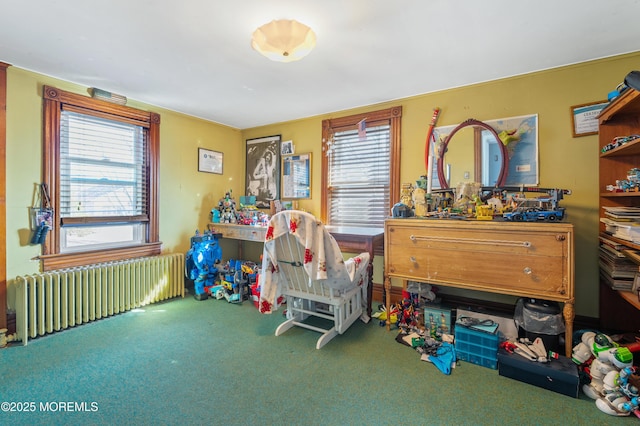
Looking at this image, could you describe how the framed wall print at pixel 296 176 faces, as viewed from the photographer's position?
facing the viewer and to the left of the viewer

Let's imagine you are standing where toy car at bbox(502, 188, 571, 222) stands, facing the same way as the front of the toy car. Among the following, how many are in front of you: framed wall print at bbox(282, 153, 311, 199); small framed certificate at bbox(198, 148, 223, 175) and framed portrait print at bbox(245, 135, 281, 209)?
3

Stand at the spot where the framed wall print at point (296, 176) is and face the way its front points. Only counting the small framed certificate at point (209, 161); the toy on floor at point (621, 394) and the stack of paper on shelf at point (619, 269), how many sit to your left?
2

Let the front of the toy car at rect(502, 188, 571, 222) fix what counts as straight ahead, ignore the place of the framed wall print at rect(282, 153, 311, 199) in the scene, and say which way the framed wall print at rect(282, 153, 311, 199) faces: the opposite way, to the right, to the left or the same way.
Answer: to the left

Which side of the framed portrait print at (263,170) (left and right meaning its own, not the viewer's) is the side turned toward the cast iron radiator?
front

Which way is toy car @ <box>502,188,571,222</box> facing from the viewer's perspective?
to the viewer's left

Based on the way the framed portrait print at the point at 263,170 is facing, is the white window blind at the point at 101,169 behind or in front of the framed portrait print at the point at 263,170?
in front

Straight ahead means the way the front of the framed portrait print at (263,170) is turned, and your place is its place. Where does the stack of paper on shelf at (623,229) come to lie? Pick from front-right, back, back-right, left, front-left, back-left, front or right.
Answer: left

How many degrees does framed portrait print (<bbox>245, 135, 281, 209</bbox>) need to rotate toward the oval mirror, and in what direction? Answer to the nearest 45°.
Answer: approximately 90° to its left

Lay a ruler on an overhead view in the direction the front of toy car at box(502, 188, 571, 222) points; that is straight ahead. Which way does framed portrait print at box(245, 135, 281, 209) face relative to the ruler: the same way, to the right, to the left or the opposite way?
to the left

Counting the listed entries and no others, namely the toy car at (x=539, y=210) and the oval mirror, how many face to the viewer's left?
1

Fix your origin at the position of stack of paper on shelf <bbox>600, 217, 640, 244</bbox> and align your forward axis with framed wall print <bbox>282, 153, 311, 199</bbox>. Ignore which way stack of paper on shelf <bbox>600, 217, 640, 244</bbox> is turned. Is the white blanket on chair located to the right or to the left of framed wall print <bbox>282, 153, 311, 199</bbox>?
left

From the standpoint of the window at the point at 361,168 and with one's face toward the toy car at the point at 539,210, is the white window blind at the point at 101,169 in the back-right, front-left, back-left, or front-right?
back-right

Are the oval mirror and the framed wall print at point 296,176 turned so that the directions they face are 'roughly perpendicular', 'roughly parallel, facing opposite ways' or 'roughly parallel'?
roughly parallel

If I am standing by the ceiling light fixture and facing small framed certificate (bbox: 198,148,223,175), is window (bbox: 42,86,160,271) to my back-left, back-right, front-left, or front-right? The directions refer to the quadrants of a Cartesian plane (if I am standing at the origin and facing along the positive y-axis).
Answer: front-left

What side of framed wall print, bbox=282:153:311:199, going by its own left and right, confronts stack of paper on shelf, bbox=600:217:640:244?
left

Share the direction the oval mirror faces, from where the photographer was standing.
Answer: facing the viewer
